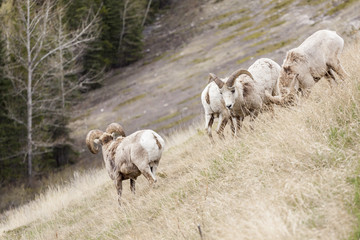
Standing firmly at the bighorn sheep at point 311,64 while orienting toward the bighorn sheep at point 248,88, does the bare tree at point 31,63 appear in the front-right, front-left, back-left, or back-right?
front-right

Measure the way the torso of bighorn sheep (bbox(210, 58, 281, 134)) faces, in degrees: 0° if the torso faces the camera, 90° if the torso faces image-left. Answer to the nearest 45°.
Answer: approximately 45°

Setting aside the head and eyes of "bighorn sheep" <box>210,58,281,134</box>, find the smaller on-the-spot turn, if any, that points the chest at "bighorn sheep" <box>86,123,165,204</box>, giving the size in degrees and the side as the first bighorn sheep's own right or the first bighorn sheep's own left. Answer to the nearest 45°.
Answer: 0° — it already faces it

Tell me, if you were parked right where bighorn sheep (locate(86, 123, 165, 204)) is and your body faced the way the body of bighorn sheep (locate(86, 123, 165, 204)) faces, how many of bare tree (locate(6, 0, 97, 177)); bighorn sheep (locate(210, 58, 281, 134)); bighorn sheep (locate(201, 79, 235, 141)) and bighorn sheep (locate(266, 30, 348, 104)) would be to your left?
0

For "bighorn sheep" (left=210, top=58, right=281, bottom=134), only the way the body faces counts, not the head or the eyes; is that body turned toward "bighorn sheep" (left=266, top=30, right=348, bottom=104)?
no

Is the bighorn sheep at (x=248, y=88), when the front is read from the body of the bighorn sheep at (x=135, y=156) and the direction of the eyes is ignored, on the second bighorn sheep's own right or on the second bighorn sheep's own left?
on the second bighorn sheep's own right

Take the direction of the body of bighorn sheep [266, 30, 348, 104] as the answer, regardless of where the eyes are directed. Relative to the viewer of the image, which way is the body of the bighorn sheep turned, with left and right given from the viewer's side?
facing the viewer and to the left of the viewer

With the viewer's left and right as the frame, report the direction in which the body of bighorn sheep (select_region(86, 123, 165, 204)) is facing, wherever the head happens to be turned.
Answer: facing away from the viewer and to the left of the viewer

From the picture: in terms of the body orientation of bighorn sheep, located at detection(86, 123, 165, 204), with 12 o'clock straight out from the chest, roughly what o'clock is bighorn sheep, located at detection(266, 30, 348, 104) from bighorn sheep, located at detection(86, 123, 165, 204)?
bighorn sheep, located at detection(266, 30, 348, 104) is roughly at 3 o'clock from bighorn sheep, located at detection(86, 123, 165, 204).

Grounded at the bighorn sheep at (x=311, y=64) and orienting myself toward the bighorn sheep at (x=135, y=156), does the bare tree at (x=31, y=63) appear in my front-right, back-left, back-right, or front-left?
front-right
